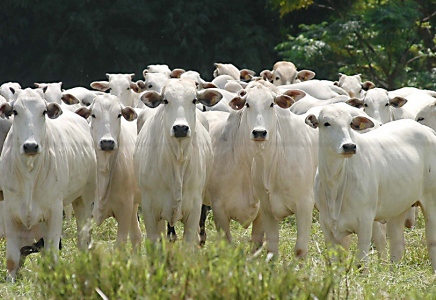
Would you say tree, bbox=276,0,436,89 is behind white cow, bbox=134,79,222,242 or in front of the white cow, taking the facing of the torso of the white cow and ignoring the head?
behind

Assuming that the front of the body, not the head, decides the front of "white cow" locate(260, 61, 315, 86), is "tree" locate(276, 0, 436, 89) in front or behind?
behind

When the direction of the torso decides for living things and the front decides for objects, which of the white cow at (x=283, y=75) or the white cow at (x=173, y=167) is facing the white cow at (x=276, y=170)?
the white cow at (x=283, y=75)

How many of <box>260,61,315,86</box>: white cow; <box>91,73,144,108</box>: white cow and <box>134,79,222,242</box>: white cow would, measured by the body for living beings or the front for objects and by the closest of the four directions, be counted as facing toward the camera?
3

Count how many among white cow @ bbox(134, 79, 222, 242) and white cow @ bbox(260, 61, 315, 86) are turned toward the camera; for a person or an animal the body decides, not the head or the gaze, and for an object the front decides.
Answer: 2

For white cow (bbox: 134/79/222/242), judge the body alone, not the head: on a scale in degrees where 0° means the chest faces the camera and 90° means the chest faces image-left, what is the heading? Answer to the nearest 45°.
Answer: approximately 0°

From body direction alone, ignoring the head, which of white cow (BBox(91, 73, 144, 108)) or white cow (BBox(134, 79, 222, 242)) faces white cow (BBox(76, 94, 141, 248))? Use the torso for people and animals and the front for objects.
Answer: white cow (BBox(91, 73, 144, 108))

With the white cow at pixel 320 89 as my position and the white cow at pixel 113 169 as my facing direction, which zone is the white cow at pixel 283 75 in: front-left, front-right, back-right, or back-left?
back-right

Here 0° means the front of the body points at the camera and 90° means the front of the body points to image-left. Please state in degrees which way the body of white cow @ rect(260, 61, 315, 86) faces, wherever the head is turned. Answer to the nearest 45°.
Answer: approximately 0°

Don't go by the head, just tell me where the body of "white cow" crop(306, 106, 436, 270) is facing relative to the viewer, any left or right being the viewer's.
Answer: facing the viewer and to the left of the viewer

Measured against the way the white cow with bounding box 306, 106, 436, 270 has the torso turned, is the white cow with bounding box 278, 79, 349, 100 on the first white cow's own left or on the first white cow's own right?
on the first white cow's own right

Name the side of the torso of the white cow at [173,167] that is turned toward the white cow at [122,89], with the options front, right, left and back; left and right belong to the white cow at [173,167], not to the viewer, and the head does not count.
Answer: back
